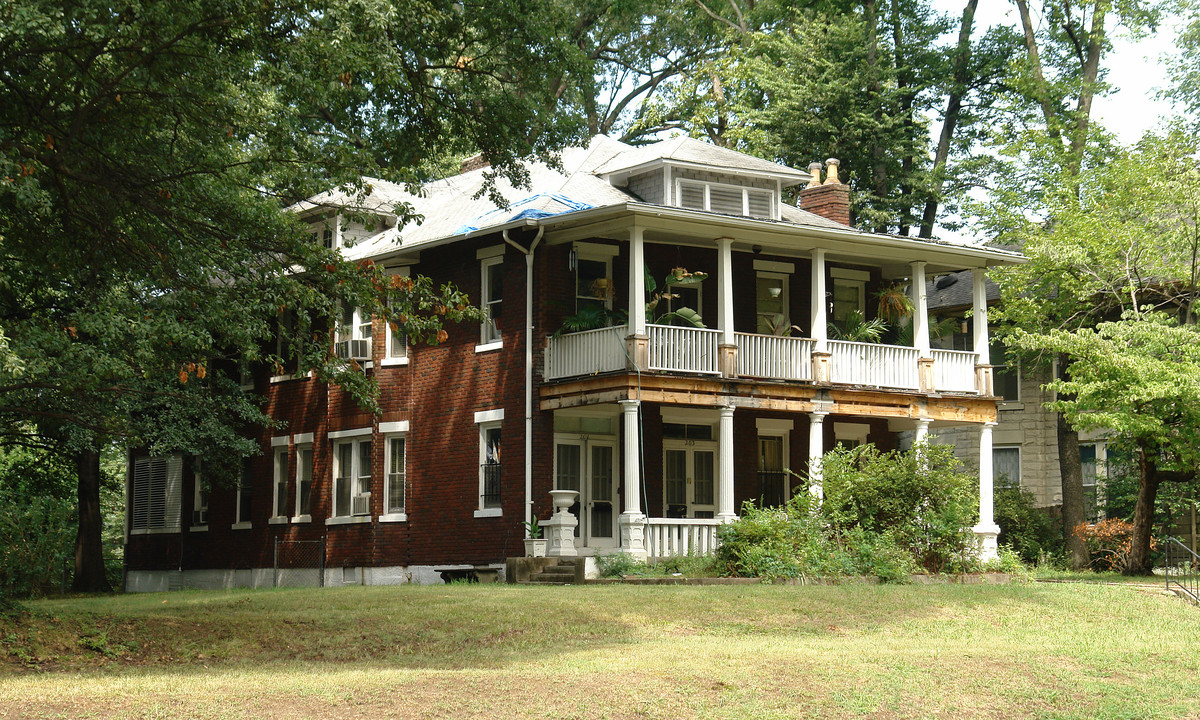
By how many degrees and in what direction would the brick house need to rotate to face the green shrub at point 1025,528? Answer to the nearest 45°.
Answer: approximately 90° to its left

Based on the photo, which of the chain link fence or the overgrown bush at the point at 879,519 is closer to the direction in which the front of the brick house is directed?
the overgrown bush

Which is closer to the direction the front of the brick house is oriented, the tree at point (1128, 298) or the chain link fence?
the tree

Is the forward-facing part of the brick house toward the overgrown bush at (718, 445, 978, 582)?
yes

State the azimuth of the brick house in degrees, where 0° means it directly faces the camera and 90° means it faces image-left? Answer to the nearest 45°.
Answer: approximately 315°

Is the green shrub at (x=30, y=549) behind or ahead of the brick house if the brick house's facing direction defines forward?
behind

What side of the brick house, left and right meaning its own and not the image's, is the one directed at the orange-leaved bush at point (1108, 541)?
left
